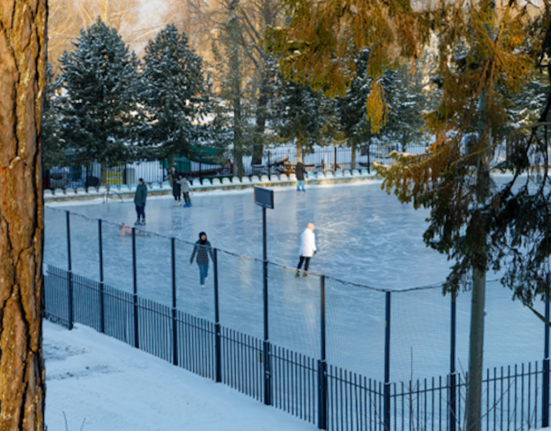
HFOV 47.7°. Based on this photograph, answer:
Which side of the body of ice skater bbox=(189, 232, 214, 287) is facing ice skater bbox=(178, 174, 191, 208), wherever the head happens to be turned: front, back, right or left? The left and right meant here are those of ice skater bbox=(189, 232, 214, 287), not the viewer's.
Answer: back

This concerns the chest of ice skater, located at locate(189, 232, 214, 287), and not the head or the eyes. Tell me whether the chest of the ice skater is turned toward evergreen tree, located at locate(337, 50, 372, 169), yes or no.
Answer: no

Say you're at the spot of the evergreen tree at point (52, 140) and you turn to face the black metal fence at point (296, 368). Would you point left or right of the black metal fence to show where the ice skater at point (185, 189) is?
left

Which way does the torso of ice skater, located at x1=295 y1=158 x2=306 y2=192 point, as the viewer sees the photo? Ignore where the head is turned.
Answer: away from the camera

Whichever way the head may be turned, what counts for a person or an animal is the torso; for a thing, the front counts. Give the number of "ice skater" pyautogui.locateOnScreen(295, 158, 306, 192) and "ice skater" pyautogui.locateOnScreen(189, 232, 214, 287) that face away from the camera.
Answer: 1

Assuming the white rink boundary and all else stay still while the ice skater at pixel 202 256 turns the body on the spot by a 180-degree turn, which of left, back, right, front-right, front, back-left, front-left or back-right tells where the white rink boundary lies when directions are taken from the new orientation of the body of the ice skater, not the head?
front

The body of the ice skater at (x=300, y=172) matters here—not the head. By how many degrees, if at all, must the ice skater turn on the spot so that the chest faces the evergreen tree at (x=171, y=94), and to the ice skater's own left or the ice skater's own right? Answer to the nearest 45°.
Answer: approximately 90° to the ice skater's own left

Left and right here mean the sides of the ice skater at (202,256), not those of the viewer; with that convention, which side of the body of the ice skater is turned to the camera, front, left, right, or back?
front

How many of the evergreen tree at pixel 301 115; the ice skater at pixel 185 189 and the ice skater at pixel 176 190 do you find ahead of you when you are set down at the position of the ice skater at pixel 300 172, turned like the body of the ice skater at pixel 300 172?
1

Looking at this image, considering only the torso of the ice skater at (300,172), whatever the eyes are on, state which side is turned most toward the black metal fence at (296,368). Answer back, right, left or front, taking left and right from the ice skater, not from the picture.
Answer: back

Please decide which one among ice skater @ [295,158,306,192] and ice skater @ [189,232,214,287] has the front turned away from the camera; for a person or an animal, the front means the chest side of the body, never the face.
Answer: ice skater @ [295,158,306,192]
